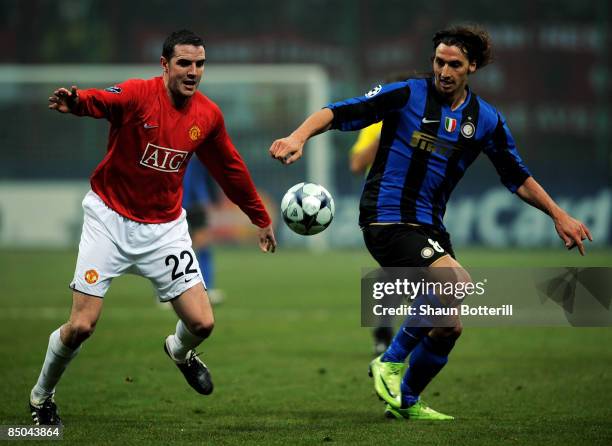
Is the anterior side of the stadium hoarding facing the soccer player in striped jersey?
yes

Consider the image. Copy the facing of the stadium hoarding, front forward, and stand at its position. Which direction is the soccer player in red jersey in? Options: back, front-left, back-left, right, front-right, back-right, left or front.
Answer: front

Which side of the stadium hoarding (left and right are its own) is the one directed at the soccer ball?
front

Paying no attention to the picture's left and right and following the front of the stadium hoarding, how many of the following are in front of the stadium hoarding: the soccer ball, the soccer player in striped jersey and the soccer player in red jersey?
3

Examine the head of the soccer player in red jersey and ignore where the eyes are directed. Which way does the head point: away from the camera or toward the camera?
toward the camera

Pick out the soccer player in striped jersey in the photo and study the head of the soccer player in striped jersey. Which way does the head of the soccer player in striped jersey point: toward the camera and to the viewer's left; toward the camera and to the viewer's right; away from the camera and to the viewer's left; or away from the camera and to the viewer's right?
toward the camera and to the viewer's left

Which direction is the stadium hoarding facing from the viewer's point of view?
toward the camera
